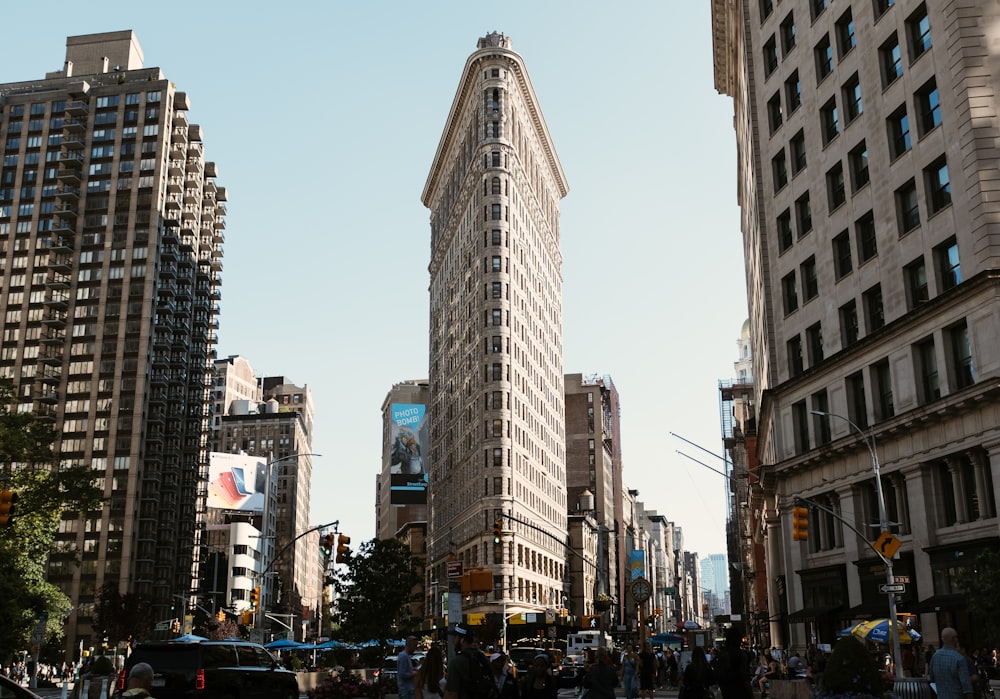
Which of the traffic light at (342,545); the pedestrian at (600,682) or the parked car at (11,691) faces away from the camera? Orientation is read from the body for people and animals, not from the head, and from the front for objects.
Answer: the pedestrian

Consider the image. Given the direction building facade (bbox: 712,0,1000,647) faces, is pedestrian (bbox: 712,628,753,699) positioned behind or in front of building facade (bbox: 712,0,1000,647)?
in front

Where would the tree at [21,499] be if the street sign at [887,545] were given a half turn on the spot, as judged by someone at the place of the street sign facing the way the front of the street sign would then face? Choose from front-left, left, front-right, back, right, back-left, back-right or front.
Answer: left

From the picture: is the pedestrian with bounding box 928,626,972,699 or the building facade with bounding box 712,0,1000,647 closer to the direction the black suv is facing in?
the building facade

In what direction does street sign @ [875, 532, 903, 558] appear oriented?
toward the camera

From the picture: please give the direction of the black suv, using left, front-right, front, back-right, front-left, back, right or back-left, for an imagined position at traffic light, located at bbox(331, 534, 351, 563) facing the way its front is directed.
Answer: right

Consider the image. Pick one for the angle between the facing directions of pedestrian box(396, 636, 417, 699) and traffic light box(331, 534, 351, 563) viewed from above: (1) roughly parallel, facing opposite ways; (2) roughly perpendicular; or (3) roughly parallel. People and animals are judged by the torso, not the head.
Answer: roughly parallel

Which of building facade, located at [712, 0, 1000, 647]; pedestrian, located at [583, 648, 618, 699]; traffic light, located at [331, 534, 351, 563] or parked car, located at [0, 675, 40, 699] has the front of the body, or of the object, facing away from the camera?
the pedestrian

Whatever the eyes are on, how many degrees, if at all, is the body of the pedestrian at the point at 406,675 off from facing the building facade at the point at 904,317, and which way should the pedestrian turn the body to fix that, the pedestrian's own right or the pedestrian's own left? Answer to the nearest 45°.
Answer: approximately 45° to the pedestrian's own left

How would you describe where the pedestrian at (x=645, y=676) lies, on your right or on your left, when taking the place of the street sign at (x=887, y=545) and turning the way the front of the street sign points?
on your right

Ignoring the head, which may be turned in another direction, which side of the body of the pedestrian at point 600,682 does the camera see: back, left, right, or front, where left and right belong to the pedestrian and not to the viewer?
back

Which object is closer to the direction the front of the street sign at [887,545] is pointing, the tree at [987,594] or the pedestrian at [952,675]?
the pedestrian
